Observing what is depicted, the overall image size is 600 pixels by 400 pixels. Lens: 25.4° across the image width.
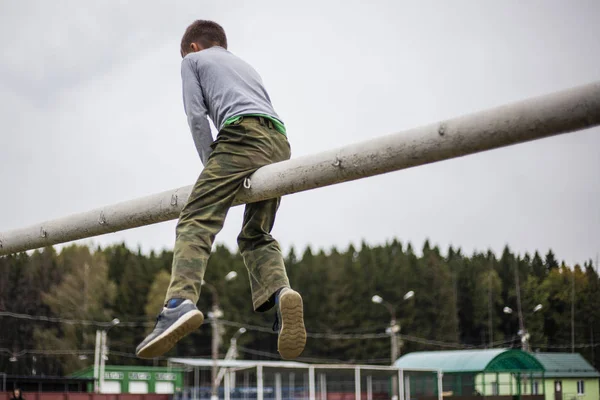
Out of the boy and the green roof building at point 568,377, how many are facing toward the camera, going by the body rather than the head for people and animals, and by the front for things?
1

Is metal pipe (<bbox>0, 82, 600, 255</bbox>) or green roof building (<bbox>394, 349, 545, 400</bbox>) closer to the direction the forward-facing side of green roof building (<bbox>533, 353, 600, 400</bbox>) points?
the metal pipe

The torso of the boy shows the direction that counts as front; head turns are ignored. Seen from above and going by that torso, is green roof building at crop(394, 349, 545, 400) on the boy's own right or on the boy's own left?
on the boy's own right

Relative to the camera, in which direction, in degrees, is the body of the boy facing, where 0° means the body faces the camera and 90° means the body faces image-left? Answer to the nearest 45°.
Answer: approximately 135°

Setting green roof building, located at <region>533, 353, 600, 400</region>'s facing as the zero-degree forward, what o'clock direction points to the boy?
The boy is roughly at 12 o'clock from the green roof building.

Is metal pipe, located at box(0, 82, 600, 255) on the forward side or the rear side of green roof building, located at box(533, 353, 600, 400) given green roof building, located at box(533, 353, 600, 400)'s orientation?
on the forward side

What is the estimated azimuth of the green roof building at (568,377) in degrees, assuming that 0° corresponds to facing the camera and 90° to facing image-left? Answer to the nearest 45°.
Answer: approximately 0°
